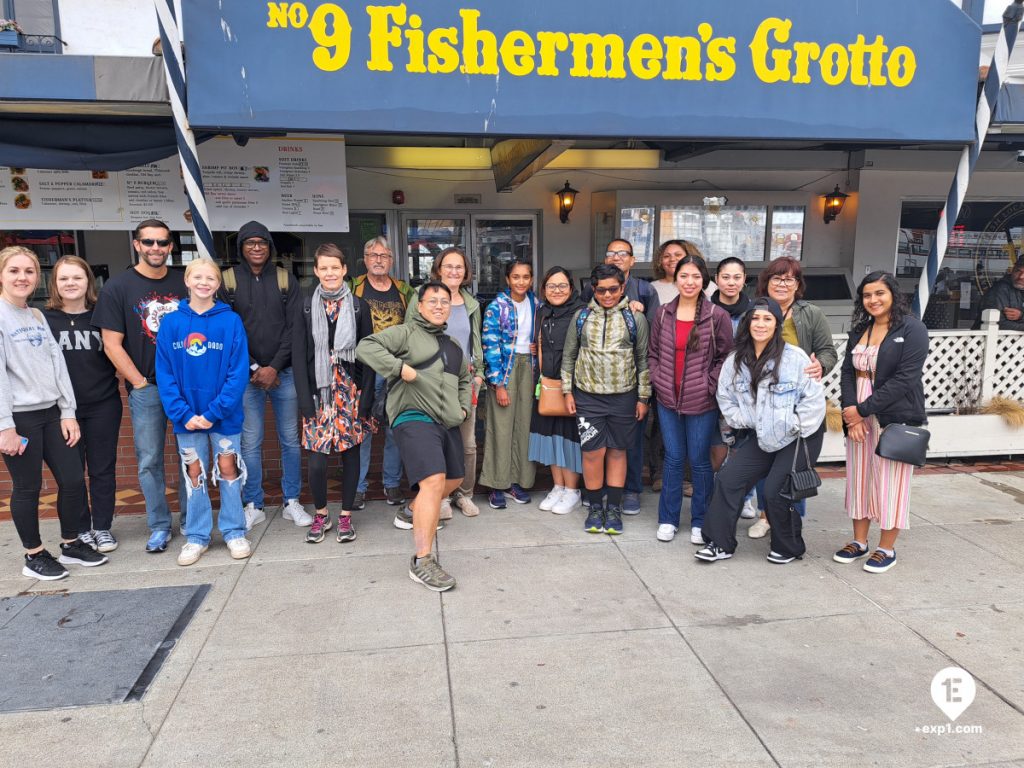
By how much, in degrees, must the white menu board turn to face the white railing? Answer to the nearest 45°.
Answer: approximately 45° to its left

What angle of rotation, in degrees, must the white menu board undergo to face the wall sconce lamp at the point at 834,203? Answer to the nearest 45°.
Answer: approximately 90° to its left

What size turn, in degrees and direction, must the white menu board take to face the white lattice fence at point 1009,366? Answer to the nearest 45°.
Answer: approximately 45° to its left

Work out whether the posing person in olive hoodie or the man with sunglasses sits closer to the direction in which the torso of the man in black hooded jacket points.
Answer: the posing person in olive hoodie

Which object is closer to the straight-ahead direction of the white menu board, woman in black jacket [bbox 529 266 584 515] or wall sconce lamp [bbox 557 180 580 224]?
the woman in black jacket

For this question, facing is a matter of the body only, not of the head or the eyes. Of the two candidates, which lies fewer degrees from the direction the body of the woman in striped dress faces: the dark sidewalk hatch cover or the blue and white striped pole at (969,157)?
the dark sidewalk hatch cover

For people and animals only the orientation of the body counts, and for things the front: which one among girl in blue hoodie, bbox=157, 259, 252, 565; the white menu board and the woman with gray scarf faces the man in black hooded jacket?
the white menu board
